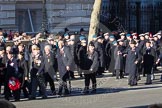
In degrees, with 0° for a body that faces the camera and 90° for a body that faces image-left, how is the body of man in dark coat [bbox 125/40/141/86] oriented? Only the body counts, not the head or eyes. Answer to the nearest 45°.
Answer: approximately 0°

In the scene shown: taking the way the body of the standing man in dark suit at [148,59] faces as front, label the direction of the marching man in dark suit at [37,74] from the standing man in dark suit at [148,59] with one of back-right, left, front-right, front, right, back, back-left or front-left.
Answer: front-right

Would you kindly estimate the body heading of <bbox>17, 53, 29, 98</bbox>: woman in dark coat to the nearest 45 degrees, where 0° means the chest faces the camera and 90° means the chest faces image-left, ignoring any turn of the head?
approximately 45°

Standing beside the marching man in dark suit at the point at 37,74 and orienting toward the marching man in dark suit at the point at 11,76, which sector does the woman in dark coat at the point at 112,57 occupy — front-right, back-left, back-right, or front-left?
back-right
